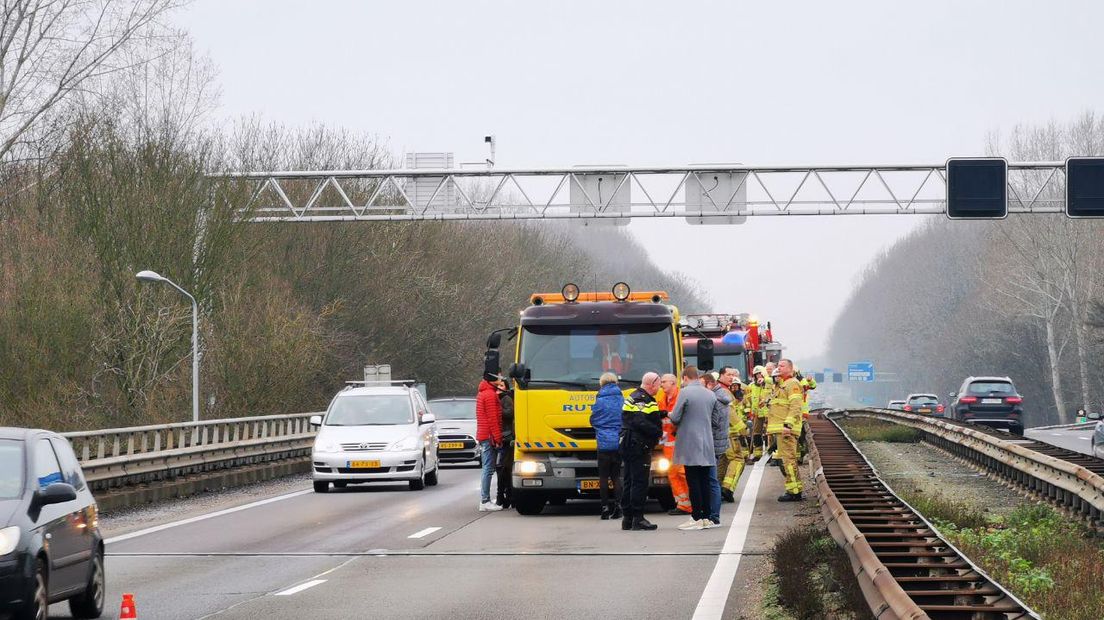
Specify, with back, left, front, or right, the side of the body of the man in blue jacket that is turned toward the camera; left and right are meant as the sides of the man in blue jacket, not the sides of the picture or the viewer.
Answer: back

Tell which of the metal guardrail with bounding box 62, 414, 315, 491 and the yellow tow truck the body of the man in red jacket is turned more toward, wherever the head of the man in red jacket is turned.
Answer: the yellow tow truck

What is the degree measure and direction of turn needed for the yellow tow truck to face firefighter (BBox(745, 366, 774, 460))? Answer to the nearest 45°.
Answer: approximately 180°

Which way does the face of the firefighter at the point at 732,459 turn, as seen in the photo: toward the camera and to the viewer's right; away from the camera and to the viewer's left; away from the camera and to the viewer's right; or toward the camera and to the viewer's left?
toward the camera and to the viewer's left

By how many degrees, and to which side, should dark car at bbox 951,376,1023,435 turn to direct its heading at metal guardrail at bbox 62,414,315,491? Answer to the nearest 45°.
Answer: approximately 135° to its left

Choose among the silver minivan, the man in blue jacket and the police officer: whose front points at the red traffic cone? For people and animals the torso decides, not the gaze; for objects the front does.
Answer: the silver minivan

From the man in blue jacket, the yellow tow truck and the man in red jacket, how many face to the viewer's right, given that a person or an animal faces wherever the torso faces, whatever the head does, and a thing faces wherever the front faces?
1

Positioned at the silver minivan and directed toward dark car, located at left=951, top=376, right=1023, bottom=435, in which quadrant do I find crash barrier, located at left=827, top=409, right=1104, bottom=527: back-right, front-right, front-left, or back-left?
front-right

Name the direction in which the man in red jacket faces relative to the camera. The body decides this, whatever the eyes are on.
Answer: to the viewer's right

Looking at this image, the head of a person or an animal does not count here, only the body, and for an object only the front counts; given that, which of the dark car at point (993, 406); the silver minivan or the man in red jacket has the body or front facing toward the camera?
the silver minivan

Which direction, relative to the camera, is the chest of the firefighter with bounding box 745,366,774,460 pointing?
toward the camera

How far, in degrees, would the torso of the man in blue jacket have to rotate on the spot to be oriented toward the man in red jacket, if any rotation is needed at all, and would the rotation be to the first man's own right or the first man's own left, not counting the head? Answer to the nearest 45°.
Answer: approximately 45° to the first man's own left

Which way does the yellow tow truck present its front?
toward the camera

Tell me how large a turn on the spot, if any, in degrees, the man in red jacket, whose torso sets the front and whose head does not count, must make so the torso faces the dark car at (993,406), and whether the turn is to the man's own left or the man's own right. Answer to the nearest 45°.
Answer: approximately 45° to the man's own left

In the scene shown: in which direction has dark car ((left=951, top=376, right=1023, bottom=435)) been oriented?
away from the camera

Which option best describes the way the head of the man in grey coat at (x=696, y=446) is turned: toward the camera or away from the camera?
away from the camera
